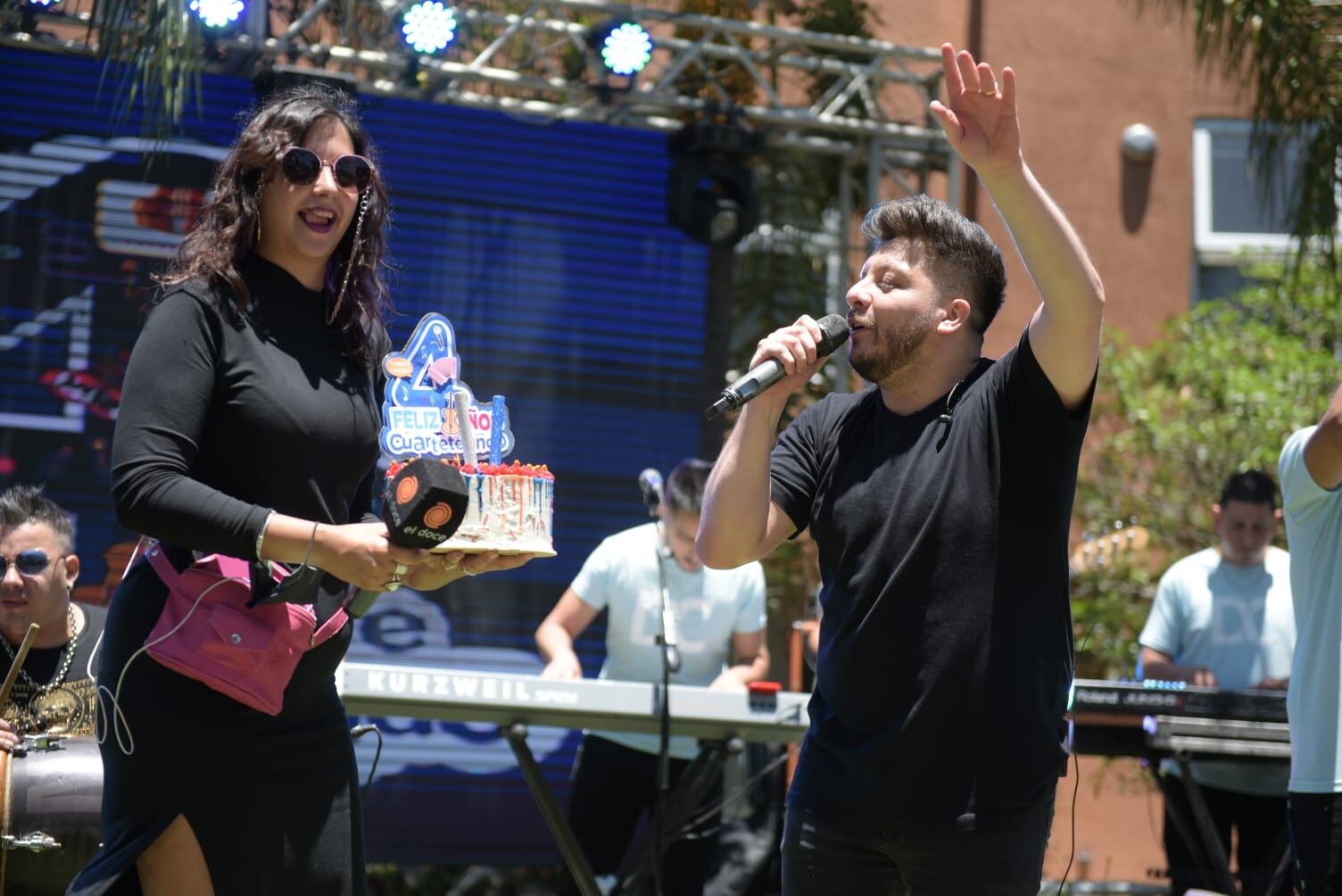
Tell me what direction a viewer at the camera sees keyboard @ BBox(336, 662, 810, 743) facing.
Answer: facing away from the viewer

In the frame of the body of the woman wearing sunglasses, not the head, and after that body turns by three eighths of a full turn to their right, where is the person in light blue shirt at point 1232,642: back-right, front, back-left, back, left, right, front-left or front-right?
back-right

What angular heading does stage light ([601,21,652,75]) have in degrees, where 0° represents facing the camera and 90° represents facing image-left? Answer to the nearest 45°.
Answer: approximately 0°

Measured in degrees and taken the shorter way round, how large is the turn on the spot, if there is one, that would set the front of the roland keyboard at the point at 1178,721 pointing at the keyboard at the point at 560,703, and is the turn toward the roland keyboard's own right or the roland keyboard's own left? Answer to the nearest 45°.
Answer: approximately 135° to the roland keyboard's own left

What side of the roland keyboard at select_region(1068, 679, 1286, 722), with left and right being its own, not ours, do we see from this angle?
back

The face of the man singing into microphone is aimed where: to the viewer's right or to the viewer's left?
to the viewer's left

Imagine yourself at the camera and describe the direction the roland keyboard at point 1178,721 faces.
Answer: facing away from the viewer

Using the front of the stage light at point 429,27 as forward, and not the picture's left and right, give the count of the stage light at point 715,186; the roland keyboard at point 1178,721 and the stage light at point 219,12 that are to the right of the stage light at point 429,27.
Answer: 1

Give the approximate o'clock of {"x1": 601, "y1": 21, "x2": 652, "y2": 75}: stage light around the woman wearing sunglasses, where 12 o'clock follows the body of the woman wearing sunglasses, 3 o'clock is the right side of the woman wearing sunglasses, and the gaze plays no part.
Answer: The stage light is roughly at 8 o'clock from the woman wearing sunglasses.
